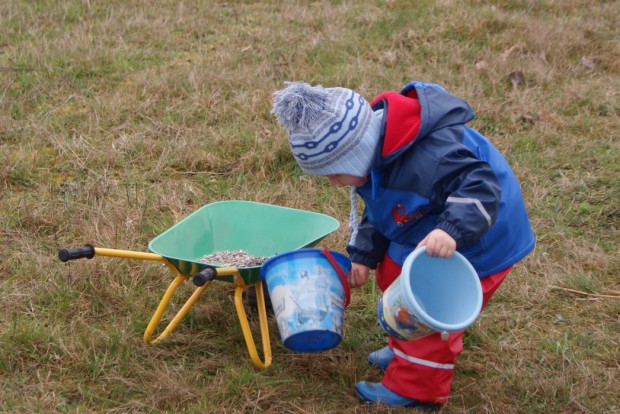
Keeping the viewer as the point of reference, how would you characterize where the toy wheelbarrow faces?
facing away from the viewer and to the right of the viewer
